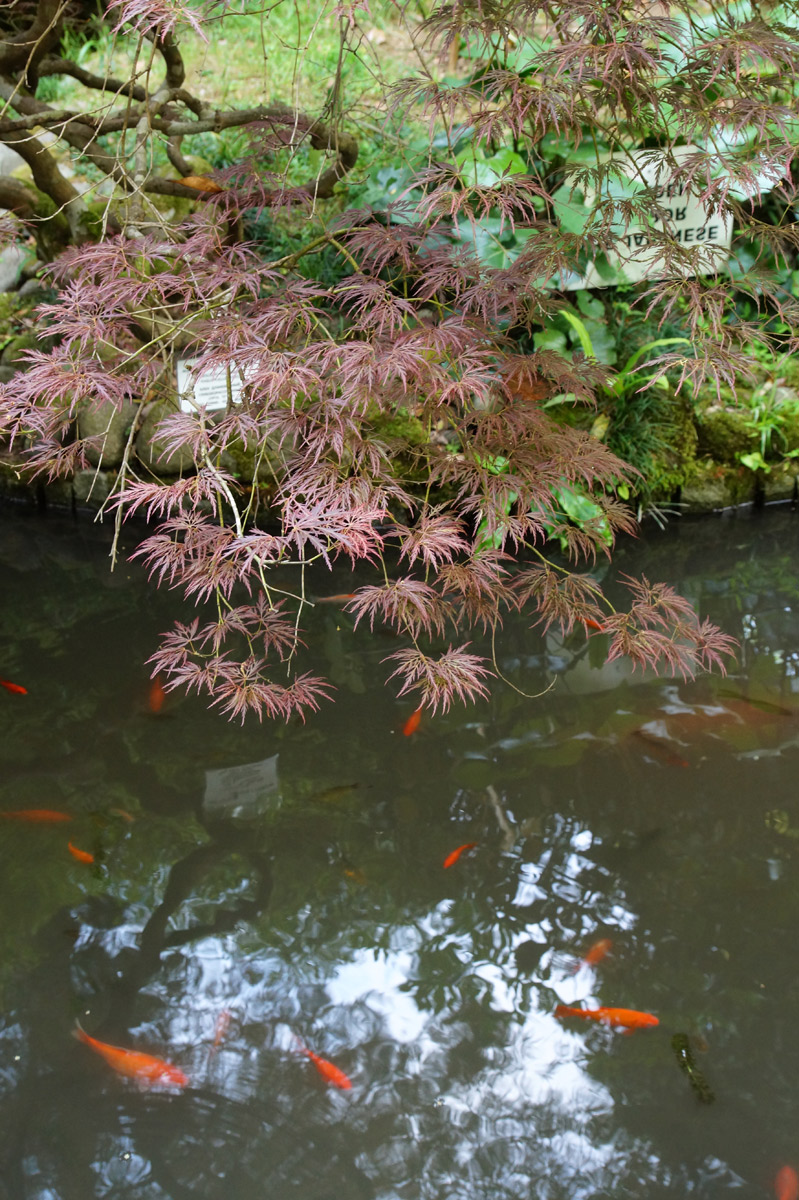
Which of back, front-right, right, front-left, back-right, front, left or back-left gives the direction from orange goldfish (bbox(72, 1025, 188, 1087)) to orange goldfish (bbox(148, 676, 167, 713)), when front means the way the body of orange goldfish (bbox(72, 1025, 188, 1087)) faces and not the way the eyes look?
back-left

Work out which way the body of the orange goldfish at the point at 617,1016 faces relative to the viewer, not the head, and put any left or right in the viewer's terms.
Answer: facing to the right of the viewer

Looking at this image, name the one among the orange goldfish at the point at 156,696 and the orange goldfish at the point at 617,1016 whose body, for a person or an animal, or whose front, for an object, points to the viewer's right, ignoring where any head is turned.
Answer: the orange goldfish at the point at 617,1016

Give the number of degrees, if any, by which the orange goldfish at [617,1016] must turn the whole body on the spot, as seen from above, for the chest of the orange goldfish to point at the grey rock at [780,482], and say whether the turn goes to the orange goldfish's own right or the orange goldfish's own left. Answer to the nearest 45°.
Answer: approximately 90° to the orange goldfish's own left

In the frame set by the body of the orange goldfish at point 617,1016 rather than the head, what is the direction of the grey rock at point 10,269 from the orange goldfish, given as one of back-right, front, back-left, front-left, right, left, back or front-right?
back-left

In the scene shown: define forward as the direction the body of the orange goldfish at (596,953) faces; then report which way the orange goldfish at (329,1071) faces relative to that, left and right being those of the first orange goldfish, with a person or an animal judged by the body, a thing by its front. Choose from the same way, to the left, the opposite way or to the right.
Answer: to the right

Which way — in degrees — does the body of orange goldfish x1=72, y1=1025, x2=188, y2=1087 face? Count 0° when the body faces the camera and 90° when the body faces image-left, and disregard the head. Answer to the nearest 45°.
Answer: approximately 315°
